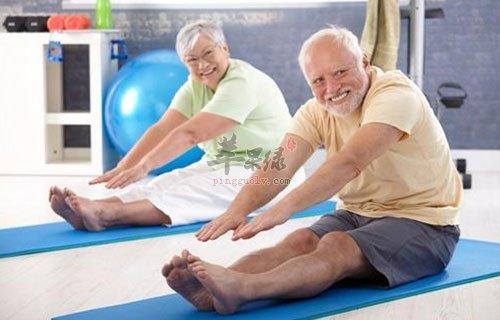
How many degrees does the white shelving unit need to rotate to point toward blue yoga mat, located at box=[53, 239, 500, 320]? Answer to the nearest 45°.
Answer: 0° — it already faces it

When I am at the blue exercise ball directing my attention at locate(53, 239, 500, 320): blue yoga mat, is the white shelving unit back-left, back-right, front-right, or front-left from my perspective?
back-right

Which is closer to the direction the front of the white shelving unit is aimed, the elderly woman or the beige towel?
the elderly woman

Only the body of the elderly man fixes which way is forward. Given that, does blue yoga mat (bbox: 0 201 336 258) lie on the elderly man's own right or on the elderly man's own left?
on the elderly man's own right

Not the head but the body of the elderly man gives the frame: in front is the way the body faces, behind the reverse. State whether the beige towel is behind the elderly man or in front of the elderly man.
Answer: behind

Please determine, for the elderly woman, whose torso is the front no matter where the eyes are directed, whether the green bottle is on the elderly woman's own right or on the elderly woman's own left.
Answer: on the elderly woman's own right

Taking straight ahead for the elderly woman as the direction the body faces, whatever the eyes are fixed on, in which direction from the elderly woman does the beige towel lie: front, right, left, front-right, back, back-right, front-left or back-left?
back

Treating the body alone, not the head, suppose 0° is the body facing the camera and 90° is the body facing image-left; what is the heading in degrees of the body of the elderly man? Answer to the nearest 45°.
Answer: approximately 45°

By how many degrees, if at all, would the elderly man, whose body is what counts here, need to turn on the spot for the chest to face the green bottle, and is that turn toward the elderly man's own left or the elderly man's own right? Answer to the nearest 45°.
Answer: approximately 90° to the elderly man's own right

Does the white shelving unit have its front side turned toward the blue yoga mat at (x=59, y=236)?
yes
